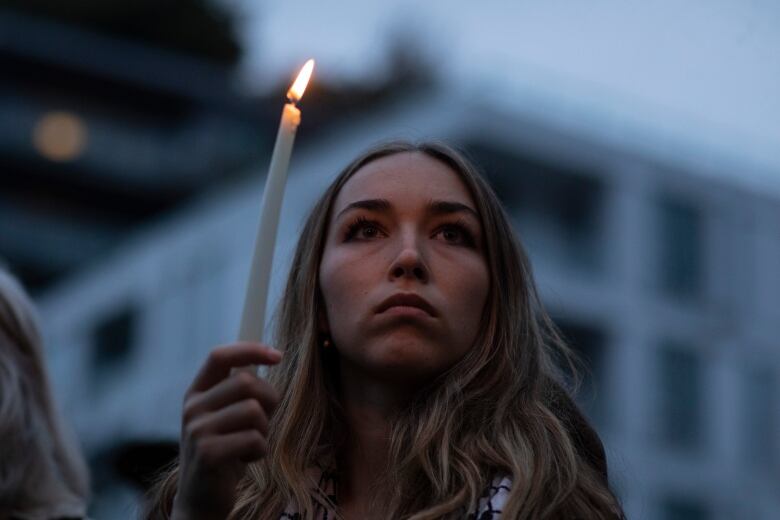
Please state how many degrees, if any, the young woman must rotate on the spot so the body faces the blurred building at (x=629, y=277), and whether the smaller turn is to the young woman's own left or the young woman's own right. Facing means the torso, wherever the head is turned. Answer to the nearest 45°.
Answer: approximately 180°

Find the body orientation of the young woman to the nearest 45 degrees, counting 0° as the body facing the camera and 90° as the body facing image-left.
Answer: approximately 0°
